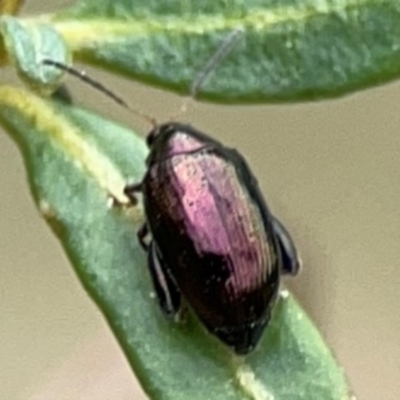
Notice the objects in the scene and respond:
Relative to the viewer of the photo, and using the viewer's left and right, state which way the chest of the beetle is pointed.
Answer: facing away from the viewer
